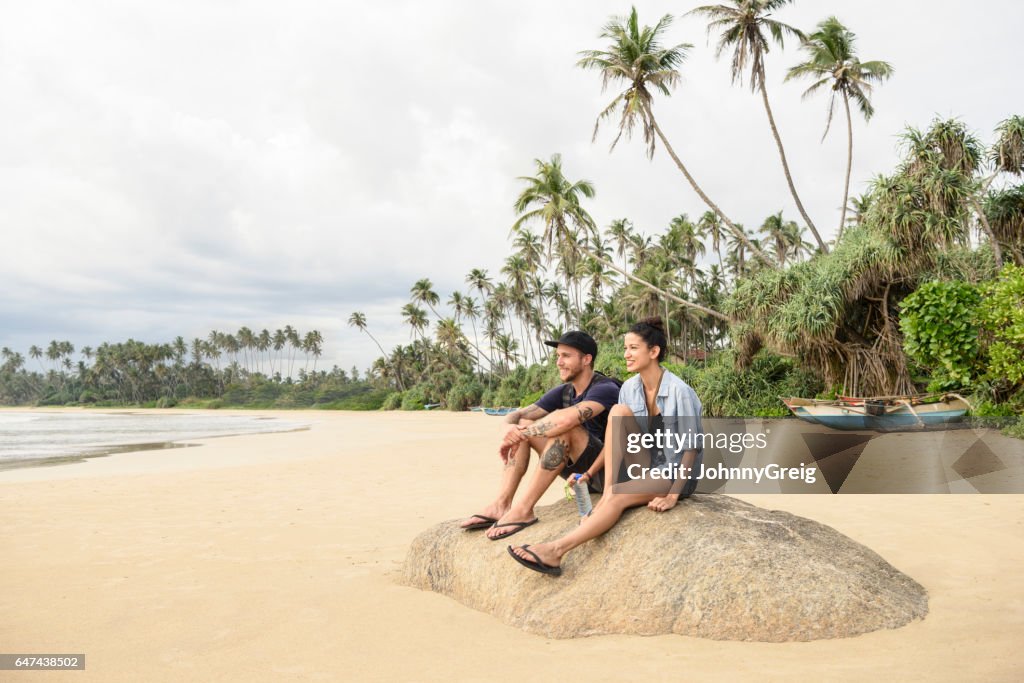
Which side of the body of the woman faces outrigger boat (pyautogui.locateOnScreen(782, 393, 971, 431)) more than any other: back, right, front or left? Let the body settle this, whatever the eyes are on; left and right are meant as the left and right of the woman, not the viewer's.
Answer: back

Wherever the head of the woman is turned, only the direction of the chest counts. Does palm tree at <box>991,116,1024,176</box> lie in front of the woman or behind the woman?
behind

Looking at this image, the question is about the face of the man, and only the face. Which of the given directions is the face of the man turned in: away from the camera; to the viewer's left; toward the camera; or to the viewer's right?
to the viewer's left

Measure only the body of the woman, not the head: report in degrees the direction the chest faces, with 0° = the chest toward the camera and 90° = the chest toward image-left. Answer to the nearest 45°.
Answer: approximately 45°
